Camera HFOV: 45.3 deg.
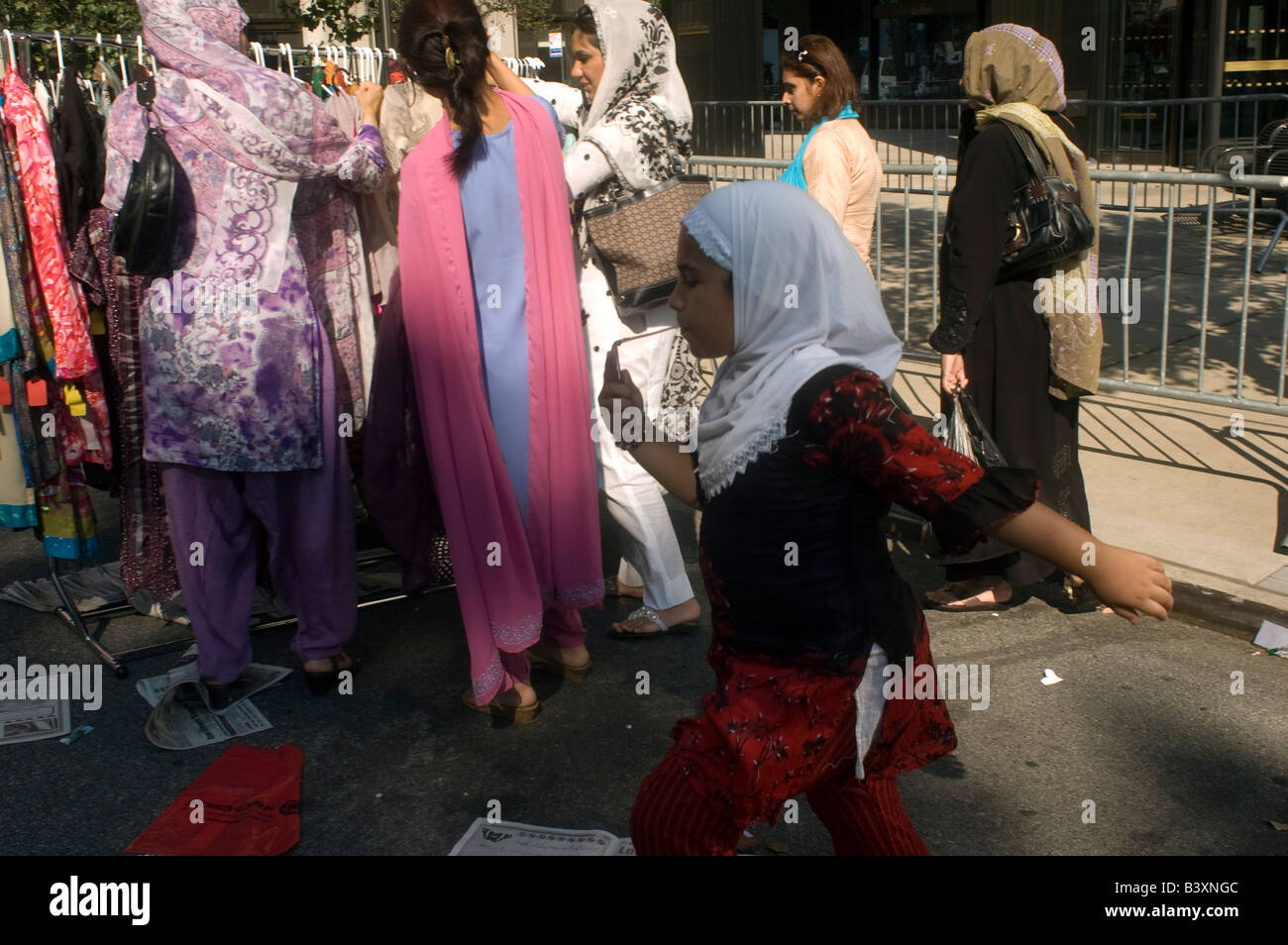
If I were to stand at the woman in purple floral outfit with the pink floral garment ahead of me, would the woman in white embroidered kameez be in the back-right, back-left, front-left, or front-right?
back-right

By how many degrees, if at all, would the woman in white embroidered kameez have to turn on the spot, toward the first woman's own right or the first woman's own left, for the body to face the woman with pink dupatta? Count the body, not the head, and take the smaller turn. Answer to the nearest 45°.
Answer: approximately 45° to the first woman's own left

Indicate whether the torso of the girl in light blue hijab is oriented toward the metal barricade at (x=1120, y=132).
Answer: no

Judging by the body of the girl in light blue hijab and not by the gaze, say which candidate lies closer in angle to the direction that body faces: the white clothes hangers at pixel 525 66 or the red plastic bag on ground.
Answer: the red plastic bag on ground

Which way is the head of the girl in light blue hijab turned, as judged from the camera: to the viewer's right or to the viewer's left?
to the viewer's left

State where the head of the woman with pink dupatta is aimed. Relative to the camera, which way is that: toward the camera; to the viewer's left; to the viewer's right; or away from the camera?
away from the camera

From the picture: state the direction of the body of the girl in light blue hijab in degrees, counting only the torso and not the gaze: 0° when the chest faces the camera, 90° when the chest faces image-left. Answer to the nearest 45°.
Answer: approximately 90°

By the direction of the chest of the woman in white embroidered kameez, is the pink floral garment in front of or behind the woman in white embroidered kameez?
in front

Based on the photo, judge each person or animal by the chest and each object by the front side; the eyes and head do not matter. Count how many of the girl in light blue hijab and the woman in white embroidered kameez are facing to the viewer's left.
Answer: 2

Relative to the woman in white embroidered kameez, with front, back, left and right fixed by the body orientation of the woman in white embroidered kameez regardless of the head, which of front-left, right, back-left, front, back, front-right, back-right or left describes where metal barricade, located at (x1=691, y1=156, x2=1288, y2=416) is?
back-right

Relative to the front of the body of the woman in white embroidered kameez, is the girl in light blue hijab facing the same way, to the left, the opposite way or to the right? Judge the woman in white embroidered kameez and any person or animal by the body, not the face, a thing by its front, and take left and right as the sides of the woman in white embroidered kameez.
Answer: the same way

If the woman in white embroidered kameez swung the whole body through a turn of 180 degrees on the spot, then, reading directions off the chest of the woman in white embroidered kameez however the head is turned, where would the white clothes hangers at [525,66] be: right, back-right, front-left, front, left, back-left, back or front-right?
left

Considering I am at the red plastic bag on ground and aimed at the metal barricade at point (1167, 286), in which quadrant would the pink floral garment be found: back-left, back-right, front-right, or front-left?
front-left

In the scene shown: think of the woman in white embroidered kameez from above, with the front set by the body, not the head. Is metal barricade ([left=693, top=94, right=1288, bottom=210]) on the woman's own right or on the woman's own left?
on the woman's own right

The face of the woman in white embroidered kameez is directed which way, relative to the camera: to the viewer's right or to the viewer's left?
to the viewer's left

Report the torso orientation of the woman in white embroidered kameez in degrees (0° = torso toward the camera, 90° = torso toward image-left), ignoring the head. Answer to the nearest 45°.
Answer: approximately 90°
